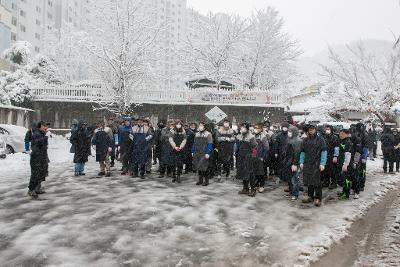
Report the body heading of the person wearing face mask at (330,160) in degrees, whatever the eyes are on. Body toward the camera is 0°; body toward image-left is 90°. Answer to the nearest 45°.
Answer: approximately 45°

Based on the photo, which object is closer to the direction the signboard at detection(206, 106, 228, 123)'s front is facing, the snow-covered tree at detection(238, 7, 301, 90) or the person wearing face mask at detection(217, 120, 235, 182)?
the person wearing face mask

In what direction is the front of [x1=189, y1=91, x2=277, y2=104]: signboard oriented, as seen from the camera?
facing the viewer

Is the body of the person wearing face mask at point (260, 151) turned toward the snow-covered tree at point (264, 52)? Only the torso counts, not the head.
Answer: no

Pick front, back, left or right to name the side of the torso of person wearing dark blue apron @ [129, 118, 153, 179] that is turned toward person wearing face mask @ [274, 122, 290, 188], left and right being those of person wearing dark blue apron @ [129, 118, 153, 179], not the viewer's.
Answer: left

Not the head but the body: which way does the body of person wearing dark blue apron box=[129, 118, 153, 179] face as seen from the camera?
toward the camera

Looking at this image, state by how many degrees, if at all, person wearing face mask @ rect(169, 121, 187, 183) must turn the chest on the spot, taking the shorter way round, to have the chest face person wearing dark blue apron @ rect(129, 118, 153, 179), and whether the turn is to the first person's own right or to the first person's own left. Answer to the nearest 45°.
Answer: approximately 90° to the first person's own right

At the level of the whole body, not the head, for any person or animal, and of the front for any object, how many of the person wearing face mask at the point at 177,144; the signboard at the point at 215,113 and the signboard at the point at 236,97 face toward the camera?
3

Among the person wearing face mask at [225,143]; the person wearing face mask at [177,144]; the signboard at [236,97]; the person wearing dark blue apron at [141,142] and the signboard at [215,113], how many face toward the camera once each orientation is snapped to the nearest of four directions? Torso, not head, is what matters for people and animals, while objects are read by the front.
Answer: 5

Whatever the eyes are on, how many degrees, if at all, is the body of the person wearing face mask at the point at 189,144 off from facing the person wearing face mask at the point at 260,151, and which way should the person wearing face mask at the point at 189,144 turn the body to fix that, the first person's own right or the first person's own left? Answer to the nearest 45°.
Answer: approximately 90° to the first person's own left

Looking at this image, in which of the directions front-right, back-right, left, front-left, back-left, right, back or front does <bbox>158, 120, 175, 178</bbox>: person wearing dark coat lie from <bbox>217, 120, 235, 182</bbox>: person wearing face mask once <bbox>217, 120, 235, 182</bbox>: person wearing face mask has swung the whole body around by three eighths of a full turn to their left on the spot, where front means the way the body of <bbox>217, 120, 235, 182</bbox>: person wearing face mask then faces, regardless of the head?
back-left

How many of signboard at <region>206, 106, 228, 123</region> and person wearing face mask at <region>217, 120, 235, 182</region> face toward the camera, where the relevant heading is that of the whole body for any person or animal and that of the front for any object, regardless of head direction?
2

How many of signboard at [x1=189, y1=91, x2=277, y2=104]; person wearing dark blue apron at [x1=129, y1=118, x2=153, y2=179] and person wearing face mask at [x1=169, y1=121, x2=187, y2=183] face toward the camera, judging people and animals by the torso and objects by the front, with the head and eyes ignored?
3

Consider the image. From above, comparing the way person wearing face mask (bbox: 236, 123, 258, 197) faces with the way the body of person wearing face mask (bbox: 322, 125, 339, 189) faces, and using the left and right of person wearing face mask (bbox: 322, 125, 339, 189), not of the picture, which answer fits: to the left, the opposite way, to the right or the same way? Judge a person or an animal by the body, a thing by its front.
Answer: the same way

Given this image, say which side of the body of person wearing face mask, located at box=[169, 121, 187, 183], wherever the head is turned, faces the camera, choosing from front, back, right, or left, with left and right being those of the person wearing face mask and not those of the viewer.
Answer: front

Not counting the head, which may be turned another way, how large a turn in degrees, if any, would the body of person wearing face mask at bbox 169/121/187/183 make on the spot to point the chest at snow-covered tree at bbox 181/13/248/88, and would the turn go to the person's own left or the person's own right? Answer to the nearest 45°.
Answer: approximately 180°

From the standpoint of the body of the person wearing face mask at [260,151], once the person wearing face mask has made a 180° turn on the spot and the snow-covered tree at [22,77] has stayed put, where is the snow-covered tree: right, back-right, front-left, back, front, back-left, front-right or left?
left

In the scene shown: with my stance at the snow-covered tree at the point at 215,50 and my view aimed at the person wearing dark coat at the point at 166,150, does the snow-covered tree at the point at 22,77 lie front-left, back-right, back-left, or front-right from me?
front-right

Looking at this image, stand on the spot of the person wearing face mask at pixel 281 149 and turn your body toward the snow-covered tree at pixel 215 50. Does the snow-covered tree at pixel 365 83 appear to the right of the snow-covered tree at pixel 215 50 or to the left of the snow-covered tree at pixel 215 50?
right
